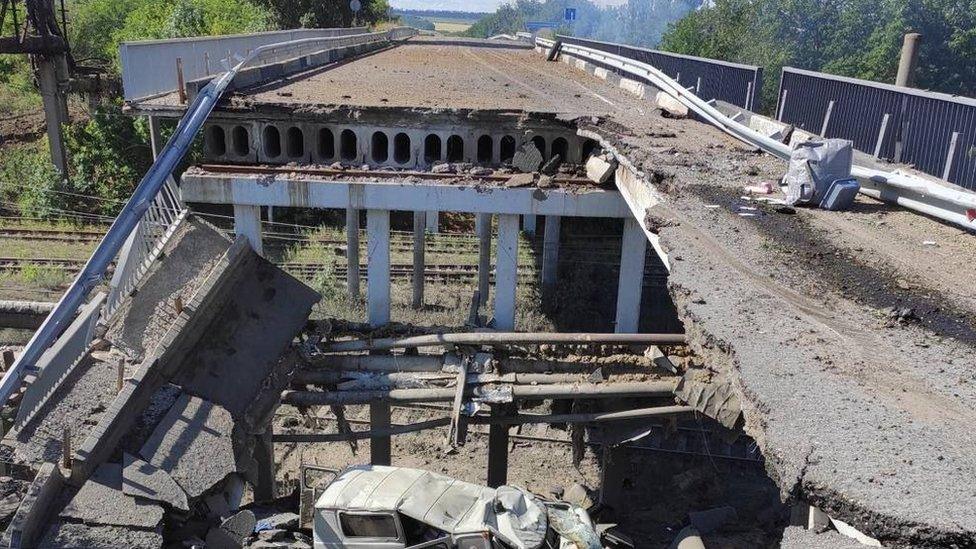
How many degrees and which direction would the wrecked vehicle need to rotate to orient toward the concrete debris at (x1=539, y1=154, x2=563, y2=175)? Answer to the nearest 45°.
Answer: approximately 90° to its left

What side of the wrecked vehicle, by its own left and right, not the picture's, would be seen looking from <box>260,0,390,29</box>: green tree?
left

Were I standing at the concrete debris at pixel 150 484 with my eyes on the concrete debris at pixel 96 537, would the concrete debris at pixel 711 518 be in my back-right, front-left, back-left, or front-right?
back-left

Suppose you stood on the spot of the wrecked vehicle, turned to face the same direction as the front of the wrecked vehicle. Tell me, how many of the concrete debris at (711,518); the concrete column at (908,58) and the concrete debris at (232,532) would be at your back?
1

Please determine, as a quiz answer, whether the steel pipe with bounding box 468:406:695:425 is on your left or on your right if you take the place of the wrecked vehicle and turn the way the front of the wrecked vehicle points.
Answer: on your left

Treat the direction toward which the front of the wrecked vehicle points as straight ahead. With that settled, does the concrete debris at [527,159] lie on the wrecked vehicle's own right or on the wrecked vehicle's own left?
on the wrecked vehicle's own left

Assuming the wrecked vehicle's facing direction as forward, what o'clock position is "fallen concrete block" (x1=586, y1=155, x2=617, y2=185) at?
The fallen concrete block is roughly at 10 o'clock from the wrecked vehicle.

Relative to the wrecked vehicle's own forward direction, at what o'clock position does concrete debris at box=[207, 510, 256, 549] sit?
The concrete debris is roughly at 6 o'clock from the wrecked vehicle.

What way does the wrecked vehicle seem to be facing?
to the viewer's right

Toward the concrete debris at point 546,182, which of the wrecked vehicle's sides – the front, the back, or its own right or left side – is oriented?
left
